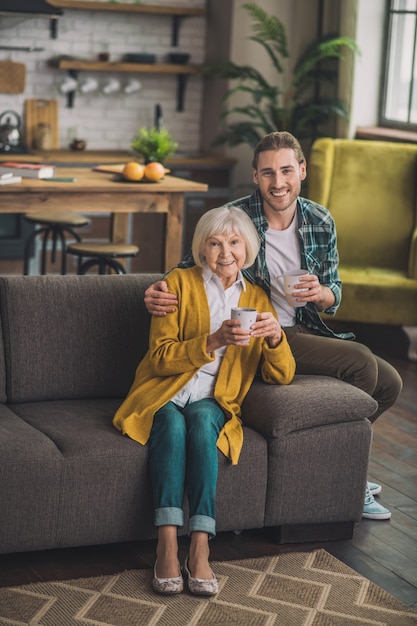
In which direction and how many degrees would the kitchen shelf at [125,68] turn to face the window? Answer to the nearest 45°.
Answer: approximately 90° to its left

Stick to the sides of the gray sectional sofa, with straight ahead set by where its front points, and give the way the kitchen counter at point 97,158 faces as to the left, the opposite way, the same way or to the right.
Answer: the same way

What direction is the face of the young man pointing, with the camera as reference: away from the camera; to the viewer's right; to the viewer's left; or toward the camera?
toward the camera

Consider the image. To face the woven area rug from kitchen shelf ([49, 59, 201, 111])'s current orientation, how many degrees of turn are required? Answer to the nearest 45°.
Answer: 0° — it already faces it

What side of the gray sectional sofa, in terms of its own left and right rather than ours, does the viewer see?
front

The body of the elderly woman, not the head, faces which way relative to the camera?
toward the camera

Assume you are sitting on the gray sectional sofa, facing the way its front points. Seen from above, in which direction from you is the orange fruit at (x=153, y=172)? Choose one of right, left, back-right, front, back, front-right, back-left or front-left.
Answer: back

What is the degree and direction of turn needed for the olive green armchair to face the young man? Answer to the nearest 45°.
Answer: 0° — it already faces them

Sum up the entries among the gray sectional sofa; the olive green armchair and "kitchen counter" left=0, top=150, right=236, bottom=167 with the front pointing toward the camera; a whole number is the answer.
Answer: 3

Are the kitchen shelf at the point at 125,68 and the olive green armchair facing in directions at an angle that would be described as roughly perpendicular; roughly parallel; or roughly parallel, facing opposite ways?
roughly parallel

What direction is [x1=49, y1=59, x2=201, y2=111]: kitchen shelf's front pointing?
toward the camera

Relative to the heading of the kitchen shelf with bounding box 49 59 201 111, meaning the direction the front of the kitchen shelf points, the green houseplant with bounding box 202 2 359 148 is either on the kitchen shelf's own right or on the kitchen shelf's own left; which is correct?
on the kitchen shelf's own left

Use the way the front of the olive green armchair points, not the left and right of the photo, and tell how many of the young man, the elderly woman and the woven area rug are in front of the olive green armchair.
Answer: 3

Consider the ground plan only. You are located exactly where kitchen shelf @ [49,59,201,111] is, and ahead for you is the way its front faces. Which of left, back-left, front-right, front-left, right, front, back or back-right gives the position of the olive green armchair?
front-left

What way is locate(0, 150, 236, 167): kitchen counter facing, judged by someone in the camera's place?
facing the viewer

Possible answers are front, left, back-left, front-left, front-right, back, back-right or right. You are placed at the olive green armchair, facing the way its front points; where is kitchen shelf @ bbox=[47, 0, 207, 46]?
back-right

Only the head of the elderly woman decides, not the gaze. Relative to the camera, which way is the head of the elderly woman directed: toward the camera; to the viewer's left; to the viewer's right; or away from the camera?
toward the camera

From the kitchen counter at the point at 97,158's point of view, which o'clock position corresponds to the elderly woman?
The elderly woman is roughly at 12 o'clock from the kitchen counter.

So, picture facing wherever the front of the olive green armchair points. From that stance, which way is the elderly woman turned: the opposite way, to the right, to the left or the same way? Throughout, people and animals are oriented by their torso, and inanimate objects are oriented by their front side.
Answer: the same way
